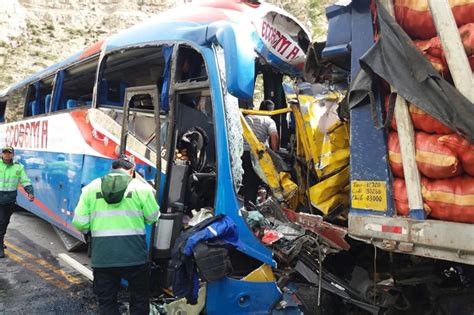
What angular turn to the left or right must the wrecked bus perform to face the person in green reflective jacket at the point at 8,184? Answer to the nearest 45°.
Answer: approximately 180°

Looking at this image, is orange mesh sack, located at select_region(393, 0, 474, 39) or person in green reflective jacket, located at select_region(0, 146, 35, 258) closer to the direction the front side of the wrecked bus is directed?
the orange mesh sack

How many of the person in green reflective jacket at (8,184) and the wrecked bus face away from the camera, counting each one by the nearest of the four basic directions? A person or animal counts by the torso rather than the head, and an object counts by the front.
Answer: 0

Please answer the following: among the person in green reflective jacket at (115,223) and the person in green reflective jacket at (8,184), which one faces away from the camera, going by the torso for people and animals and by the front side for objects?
the person in green reflective jacket at (115,223)

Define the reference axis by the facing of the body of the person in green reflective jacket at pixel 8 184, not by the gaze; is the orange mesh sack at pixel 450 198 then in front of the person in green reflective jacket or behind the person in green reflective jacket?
in front

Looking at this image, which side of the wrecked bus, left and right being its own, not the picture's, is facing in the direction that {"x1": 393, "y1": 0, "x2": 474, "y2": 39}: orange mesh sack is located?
front

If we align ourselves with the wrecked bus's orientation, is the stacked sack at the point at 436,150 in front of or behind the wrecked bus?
in front

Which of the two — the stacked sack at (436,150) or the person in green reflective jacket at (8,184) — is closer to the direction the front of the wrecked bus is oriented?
the stacked sack

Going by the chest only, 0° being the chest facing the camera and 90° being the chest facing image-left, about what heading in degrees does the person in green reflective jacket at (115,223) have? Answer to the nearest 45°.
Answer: approximately 180°

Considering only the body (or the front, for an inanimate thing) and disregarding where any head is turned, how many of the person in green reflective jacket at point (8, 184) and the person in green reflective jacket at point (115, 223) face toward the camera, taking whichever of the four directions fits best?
1

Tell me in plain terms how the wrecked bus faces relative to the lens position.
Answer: facing the viewer and to the right of the viewer
